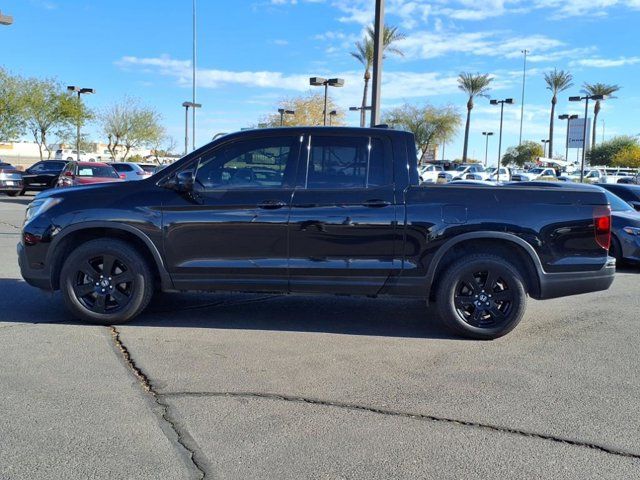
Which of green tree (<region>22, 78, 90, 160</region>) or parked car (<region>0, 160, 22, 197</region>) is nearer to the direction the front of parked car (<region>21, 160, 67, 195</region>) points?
the parked car

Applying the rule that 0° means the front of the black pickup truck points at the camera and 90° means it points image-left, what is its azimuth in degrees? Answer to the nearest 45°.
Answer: approximately 90°

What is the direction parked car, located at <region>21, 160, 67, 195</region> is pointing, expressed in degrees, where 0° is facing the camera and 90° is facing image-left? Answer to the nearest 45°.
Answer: approximately 45°

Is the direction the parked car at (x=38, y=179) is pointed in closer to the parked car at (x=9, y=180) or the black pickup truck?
the parked car

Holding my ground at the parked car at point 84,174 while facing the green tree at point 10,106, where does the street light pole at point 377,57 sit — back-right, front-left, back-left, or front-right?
back-right

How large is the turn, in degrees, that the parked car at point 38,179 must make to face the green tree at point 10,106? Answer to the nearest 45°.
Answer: approximately 135° to its right

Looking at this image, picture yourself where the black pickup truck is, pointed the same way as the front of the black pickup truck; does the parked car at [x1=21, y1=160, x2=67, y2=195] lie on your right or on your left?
on your right

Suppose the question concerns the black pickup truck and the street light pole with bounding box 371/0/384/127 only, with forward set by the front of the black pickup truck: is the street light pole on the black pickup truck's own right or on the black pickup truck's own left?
on the black pickup truck's own right
